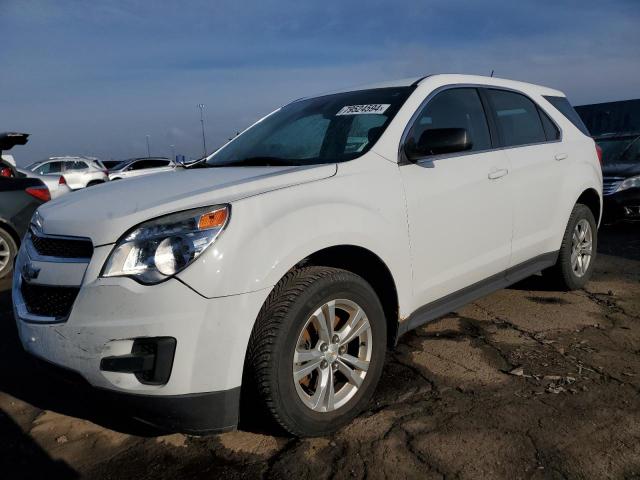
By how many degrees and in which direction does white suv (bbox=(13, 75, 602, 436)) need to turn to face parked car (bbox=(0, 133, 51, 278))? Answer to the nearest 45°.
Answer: approximately 90° to its right

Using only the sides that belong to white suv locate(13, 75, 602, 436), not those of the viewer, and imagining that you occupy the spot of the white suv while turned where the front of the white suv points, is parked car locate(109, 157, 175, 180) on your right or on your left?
on your right

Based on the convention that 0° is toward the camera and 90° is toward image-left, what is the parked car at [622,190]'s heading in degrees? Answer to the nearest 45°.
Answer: approximately 45°

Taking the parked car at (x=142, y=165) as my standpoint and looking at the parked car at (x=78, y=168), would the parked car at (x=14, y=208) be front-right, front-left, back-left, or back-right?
front-left

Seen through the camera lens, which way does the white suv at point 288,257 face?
facing the viewer and to the left of the viewer

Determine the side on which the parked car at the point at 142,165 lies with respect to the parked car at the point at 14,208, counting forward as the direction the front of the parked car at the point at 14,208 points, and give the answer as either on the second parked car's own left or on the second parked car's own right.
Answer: on the second parked car's own right
